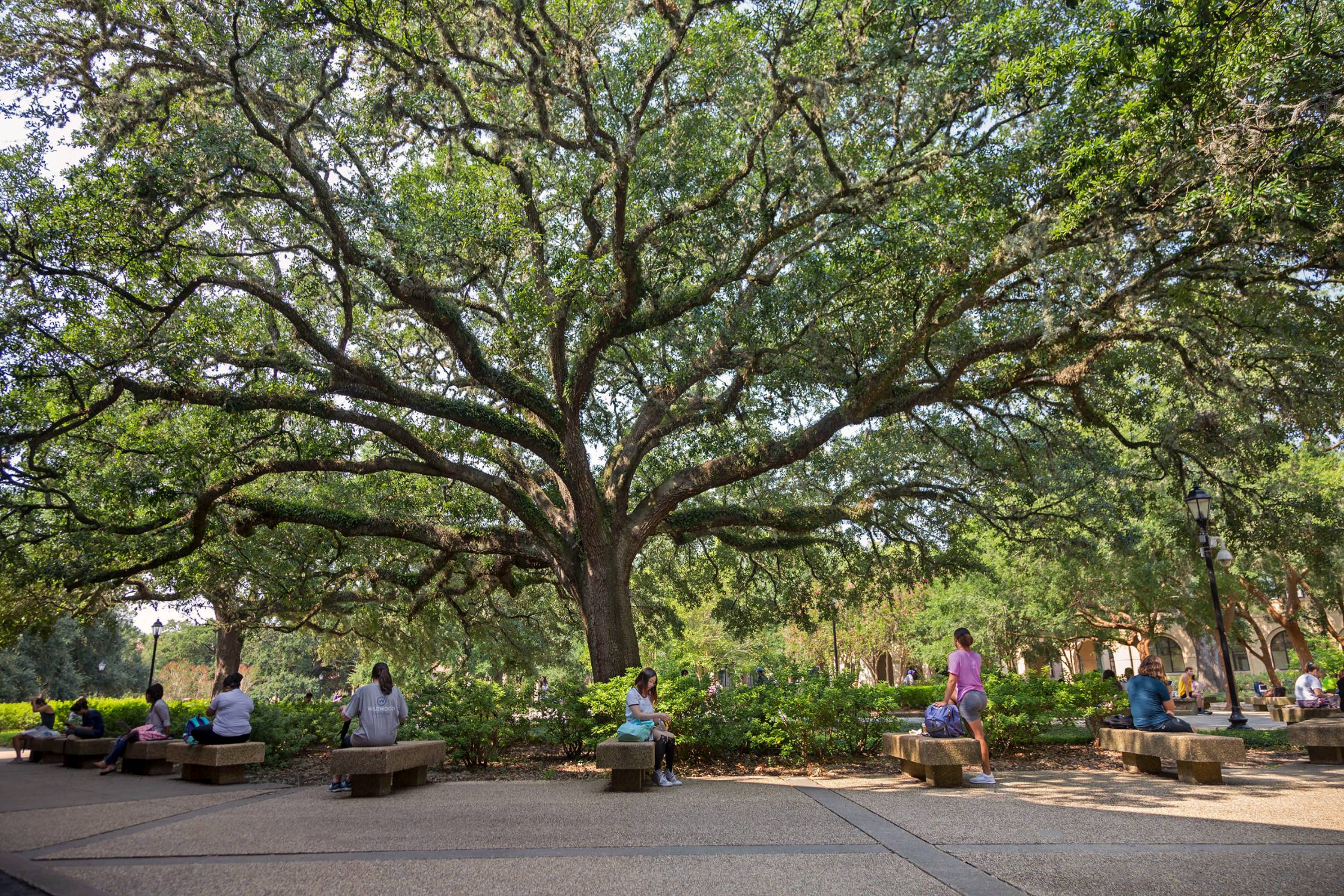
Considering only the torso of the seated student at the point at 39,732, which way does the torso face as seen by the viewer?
to the viewer's left

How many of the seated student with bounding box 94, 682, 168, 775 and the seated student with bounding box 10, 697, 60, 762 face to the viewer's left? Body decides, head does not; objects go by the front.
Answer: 2

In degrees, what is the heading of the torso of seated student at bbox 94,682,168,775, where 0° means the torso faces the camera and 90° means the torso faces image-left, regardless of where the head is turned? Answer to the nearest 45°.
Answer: approximately 90°

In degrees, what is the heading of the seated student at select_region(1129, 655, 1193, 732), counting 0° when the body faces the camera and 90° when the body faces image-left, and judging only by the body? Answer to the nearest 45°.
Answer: approximately 225°

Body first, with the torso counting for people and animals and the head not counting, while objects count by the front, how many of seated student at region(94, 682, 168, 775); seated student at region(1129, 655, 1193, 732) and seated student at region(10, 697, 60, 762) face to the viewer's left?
2

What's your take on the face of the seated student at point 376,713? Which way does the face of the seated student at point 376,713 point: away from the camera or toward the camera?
away from the camera

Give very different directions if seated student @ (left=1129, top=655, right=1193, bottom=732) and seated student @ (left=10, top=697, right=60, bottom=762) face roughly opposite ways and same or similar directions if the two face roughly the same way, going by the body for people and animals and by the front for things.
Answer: very different directions

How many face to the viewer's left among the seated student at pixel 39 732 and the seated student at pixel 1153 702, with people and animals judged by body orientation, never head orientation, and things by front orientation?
1

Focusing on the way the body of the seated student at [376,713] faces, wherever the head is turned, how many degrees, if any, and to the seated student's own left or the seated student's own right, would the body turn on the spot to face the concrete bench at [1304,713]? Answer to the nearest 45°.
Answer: approximately 135° to the seated student's own right
